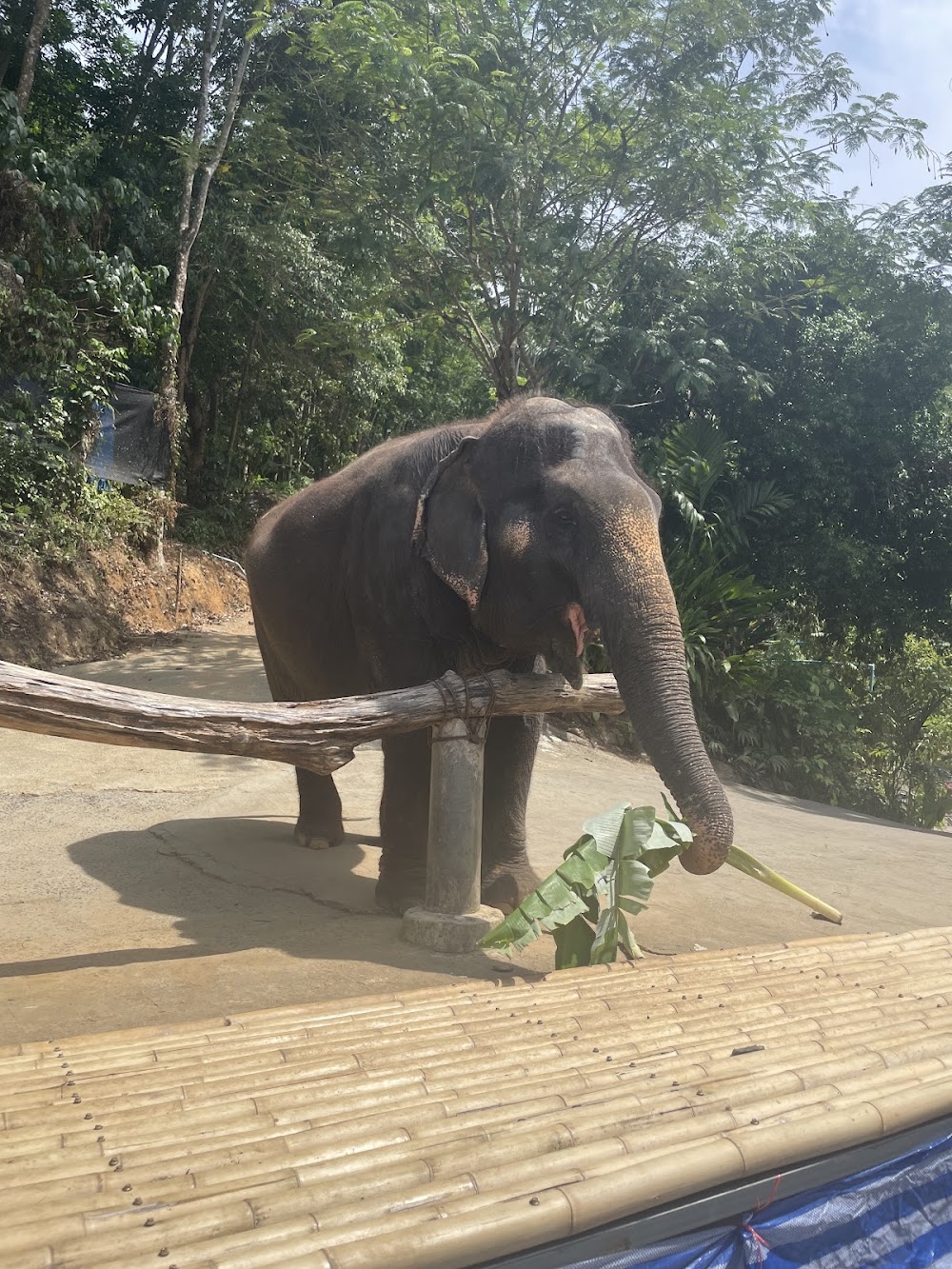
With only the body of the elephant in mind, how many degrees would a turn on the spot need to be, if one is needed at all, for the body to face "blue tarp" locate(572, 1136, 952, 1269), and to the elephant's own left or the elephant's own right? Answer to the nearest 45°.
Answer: approximately 45° to the elephant's own right

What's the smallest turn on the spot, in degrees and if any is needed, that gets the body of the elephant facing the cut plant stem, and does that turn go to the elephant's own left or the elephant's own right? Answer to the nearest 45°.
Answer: approximately 45° to the elephant's own left

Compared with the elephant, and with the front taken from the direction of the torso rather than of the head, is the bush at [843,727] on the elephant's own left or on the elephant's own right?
on the elephant's own left

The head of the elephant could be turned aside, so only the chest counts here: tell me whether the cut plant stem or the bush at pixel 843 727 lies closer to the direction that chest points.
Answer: the cut plant stem

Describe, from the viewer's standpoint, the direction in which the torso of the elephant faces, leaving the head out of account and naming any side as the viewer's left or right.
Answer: facing the viewer and to the right of the viewer
